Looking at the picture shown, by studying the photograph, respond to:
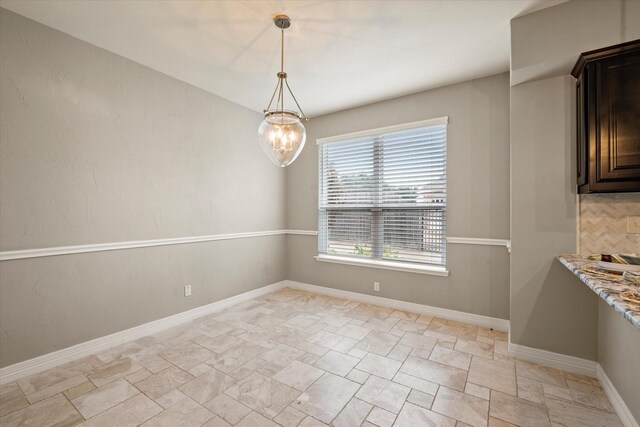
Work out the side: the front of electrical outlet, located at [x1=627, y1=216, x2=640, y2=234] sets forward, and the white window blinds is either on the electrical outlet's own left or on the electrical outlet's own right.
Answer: on the electrical outlet's own right

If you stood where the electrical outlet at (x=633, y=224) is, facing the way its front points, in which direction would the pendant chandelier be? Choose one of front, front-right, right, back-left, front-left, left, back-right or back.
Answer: front-right

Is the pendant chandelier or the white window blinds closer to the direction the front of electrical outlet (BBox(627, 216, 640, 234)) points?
the pendant chandelier

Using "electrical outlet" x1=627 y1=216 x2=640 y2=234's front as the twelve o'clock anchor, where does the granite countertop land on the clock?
The granite countertop is roughly at 12 o'clock from the electrical outlet.
